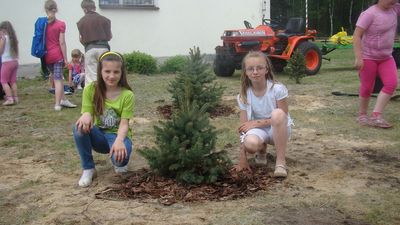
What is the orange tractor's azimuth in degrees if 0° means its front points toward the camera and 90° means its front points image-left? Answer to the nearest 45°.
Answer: approximately 45°

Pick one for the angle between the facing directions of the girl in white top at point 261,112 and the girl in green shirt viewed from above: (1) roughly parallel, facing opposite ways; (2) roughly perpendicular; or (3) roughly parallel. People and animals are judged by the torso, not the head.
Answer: roughly parallel

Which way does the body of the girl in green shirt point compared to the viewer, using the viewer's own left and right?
facing the viewer

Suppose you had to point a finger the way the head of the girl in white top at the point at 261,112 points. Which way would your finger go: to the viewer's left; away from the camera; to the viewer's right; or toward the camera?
toward the camera

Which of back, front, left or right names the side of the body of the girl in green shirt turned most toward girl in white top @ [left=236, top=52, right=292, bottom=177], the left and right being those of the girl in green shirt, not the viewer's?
left

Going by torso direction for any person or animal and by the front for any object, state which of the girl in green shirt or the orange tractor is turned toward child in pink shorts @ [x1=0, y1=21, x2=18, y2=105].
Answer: the orange tractor

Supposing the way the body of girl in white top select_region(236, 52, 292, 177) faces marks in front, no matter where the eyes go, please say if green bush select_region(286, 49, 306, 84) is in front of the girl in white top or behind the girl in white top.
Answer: behind

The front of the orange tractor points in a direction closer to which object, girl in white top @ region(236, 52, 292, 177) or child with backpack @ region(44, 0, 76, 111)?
the child with backpack

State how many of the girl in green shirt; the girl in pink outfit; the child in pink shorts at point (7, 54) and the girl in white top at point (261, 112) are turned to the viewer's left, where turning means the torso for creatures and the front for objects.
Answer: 1
